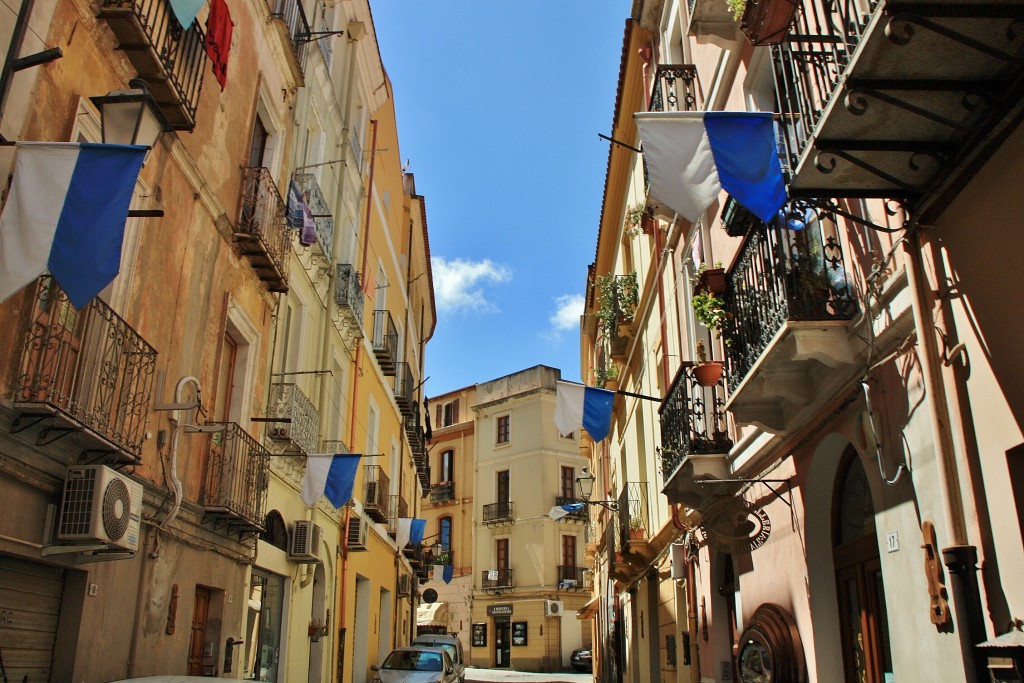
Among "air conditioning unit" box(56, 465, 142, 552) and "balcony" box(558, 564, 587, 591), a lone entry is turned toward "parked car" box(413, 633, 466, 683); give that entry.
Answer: the balcony

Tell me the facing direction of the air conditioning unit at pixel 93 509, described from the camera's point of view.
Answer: facing the viewer and to the right of the viewer

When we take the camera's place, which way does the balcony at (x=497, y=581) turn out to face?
facing the viewer

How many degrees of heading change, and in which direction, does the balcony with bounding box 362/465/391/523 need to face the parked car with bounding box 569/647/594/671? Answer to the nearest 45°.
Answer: approximately 45° to its left

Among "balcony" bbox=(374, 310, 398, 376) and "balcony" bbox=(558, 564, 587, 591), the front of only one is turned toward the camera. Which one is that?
"balcony" bbox=(558, 564, 587, 591)

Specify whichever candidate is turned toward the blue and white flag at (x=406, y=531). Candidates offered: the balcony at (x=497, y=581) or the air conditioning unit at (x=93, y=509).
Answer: the balcony

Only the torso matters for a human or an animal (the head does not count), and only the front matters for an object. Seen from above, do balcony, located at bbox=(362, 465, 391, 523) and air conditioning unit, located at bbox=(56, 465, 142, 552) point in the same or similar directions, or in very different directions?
same or similar directions

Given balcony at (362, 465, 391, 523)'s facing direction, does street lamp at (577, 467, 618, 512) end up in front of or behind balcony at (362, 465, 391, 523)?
in front

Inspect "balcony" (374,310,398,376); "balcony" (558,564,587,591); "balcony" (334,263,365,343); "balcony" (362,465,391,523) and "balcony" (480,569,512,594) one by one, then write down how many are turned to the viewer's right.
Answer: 3

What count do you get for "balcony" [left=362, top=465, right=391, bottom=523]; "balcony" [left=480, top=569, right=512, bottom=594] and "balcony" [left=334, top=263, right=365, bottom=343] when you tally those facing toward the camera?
1

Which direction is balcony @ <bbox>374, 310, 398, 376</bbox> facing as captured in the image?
to the viewer's right

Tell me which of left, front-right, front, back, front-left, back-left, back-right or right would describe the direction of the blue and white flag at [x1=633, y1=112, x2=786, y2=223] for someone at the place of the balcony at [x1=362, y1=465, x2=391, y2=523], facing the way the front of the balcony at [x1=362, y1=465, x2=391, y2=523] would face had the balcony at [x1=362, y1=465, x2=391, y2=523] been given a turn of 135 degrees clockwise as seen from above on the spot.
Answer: front-left

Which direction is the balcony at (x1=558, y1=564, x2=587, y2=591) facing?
toward the camera

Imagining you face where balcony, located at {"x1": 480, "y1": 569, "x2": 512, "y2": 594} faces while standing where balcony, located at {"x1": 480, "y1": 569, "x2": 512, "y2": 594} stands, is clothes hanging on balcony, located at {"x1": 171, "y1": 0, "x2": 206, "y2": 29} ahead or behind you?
ahead

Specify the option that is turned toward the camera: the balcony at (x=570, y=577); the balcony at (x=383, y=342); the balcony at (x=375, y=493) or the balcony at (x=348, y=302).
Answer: the balcony at (x=570, y=577)

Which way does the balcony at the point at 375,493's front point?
to the viewer's right
